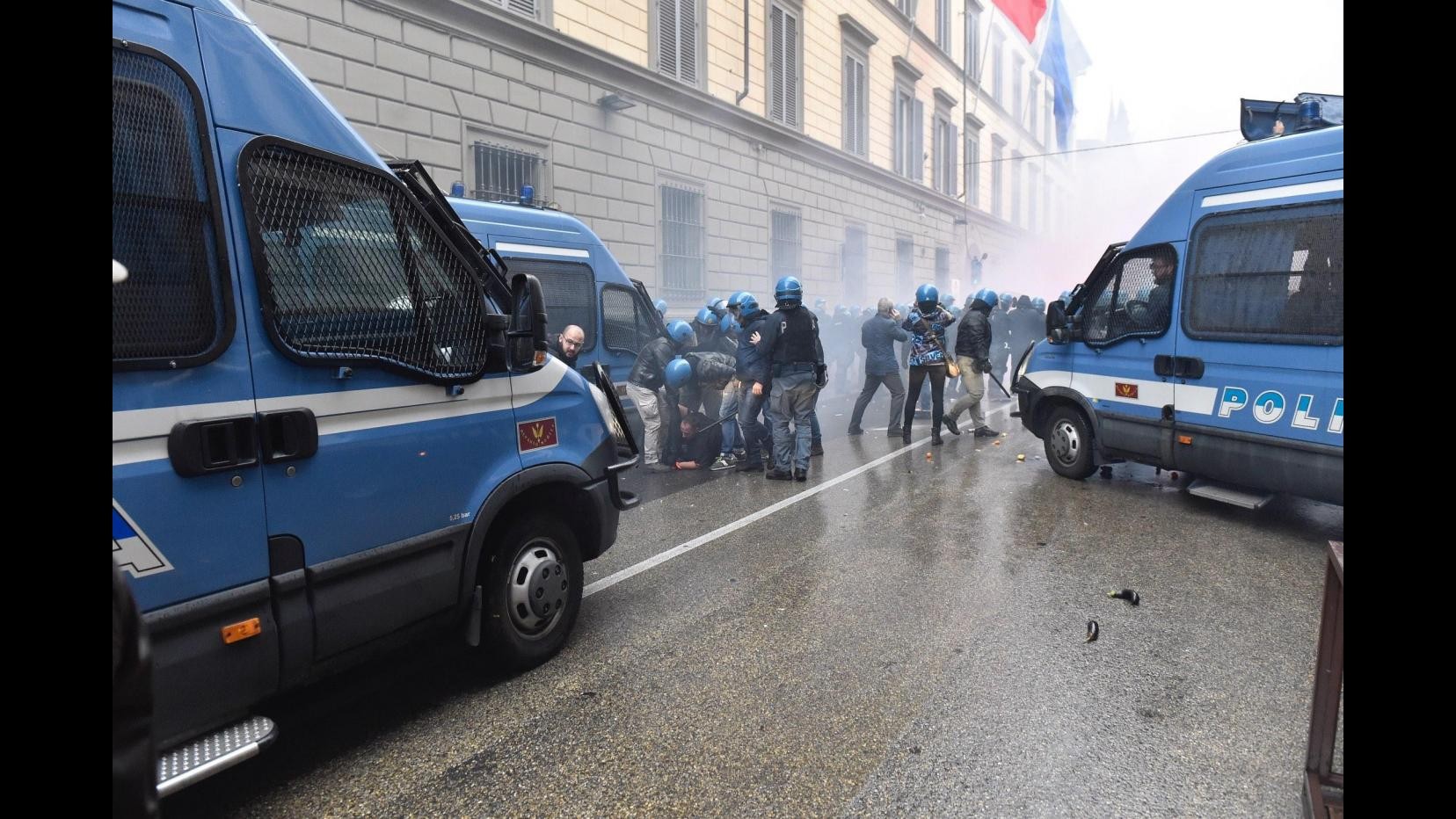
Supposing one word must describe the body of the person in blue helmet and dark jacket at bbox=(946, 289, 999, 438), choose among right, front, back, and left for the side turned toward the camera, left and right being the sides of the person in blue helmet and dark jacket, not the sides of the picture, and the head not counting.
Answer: right

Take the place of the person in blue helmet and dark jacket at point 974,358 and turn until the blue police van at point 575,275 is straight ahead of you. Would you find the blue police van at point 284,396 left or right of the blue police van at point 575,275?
left

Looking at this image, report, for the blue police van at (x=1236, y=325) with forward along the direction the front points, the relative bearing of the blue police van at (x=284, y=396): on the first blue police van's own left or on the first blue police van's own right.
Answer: on the first blue police van's own left

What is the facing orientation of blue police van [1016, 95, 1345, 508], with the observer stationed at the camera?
facing away from the viewer and to the left of the viewer

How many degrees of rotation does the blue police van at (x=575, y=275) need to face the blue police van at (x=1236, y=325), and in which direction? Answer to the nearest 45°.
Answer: approximately 90° to its right

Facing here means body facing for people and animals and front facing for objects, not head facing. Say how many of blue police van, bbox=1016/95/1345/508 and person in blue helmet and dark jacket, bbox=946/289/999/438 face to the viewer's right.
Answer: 1

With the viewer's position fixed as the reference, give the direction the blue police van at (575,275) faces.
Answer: facing away from the viewer and to the right of the viewer

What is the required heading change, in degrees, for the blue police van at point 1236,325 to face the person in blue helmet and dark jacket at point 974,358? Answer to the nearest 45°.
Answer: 0° — it already faces them

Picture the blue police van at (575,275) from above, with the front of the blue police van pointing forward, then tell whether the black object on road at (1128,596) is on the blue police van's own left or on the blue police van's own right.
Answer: on the blue police van's own right

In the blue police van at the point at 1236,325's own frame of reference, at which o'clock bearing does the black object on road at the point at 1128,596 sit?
The black object on road is roughly at 8 o'clock from the blue police van.

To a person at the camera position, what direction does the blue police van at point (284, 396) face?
facing away from the viewer and to the right of the viewer
